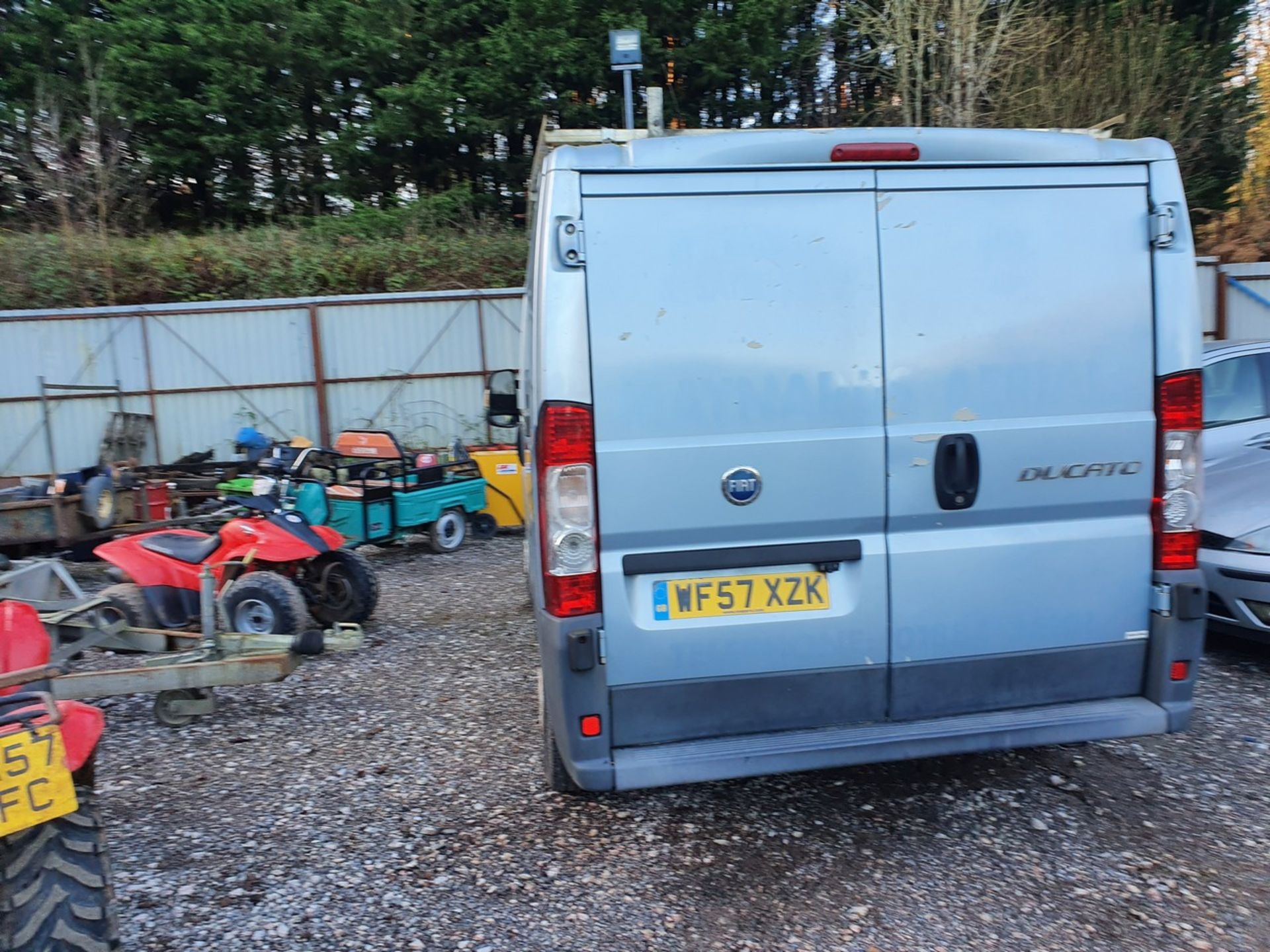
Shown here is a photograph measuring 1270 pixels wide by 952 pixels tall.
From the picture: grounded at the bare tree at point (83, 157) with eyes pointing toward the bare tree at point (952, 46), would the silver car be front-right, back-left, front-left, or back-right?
front-right

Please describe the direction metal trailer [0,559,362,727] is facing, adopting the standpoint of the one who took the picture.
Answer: facing to the right of the viewer

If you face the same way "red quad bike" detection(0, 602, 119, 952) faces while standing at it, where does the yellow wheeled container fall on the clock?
The yellow wheeled container is roughly at 1 o'clock from the red quad bike.

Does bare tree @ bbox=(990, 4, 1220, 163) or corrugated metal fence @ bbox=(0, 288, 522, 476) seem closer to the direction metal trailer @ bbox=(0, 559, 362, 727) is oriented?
the bare tree

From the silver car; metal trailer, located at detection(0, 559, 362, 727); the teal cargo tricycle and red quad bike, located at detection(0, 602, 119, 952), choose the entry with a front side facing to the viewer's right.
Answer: the metal trailer

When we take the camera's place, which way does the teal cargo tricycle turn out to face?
facing the viewer and to the left of the viewer

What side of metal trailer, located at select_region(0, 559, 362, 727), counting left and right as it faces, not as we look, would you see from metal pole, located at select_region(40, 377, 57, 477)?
left

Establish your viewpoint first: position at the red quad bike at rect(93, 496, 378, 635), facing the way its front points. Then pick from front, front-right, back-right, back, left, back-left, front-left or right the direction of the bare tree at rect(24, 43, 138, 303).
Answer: back-left

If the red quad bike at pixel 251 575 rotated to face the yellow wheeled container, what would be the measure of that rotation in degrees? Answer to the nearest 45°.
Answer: approximately 90° to its left

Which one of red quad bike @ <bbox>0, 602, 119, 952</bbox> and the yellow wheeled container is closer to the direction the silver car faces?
the red quad bike

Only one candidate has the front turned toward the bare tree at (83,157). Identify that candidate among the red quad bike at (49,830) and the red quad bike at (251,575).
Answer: the red quad bike at (49,830)

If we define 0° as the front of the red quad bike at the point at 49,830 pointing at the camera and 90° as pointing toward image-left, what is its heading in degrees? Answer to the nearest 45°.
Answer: approximately 180°

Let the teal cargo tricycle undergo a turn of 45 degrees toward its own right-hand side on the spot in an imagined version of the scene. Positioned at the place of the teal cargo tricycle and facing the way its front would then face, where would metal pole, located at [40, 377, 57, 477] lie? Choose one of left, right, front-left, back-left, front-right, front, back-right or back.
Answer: front-right

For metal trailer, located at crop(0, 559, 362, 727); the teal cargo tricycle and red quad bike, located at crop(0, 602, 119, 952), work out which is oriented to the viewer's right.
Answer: the metal trailer

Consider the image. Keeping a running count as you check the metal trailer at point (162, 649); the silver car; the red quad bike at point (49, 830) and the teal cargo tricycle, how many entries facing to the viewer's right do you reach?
1

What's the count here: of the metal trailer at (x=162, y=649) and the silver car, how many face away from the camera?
0

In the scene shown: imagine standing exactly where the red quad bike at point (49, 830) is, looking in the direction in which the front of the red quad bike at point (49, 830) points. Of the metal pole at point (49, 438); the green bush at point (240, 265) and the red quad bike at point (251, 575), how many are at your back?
0

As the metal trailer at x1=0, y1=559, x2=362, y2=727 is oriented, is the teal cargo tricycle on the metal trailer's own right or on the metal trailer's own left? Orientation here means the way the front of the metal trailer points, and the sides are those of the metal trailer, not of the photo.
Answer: on the metal trailer's own left

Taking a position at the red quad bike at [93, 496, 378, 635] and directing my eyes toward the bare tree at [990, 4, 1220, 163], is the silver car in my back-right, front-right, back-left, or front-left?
front-right
